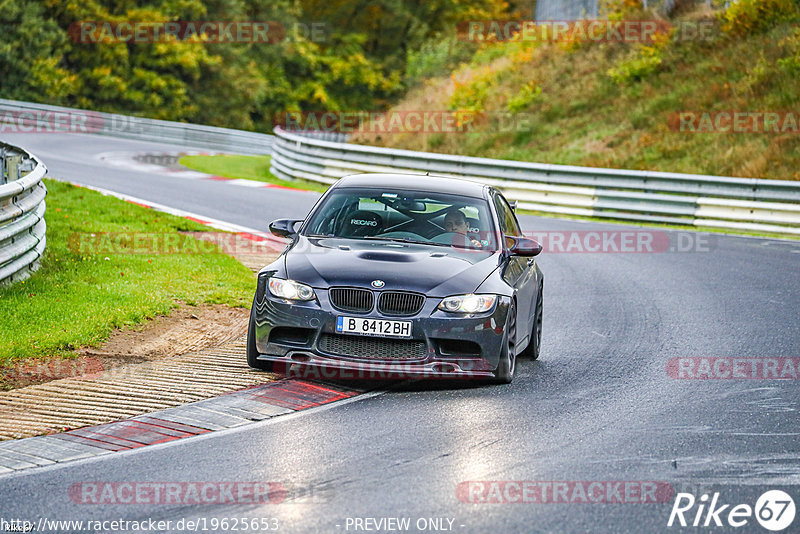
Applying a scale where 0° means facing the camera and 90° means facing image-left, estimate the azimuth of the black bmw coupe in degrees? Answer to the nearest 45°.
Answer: approximately 0°

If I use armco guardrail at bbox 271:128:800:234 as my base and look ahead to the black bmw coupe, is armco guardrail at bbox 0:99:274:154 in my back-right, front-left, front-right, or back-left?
back-right

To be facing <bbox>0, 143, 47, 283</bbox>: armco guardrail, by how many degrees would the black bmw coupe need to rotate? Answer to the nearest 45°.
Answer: approximately 135° to its right

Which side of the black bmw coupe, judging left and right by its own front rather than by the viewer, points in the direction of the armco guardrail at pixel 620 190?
back

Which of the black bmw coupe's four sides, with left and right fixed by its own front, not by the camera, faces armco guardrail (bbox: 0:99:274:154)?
back
